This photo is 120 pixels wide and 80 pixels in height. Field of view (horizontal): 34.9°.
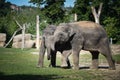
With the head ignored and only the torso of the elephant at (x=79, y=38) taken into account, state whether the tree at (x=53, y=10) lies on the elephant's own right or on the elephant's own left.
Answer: on the elephant's own right

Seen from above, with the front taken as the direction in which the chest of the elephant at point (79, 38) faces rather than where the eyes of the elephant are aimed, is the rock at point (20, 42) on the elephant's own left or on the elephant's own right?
on the elephant's own right

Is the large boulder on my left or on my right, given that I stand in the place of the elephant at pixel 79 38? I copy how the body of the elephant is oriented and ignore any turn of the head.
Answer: on my right

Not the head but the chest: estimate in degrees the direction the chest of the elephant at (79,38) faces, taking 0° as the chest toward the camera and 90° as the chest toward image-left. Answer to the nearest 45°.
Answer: approximately 90°
